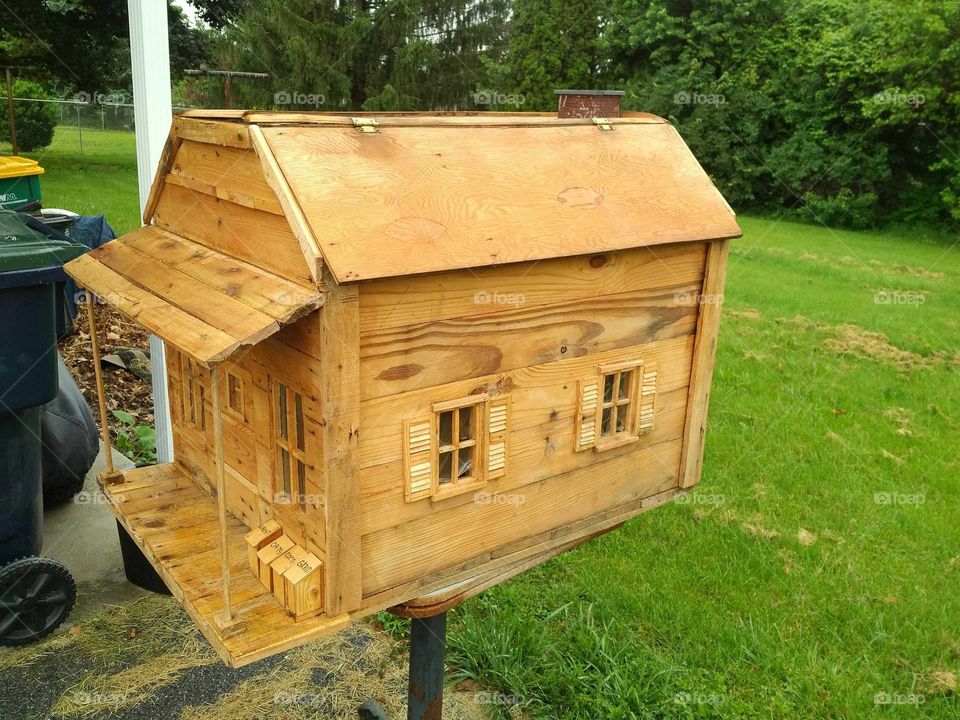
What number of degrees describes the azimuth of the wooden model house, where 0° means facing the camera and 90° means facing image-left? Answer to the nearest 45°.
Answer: approximately 45°

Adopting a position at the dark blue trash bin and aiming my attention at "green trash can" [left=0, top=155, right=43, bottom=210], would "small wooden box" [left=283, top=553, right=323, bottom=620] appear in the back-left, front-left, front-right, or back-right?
back-right

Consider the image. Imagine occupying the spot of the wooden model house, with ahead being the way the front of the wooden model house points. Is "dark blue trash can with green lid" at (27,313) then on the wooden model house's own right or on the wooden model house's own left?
on the wooden model house's own right

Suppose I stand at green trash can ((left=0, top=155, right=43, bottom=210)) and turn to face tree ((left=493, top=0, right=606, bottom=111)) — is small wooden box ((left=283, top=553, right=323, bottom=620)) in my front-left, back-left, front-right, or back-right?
back-right

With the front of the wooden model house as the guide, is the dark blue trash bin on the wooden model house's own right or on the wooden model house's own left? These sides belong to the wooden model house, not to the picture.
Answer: on the wooden model house's own right

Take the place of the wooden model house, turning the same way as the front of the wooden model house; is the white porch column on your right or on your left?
on your right

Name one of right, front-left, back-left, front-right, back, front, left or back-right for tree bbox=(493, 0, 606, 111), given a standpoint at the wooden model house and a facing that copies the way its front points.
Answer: back-right

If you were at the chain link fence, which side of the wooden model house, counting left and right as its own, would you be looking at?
right
